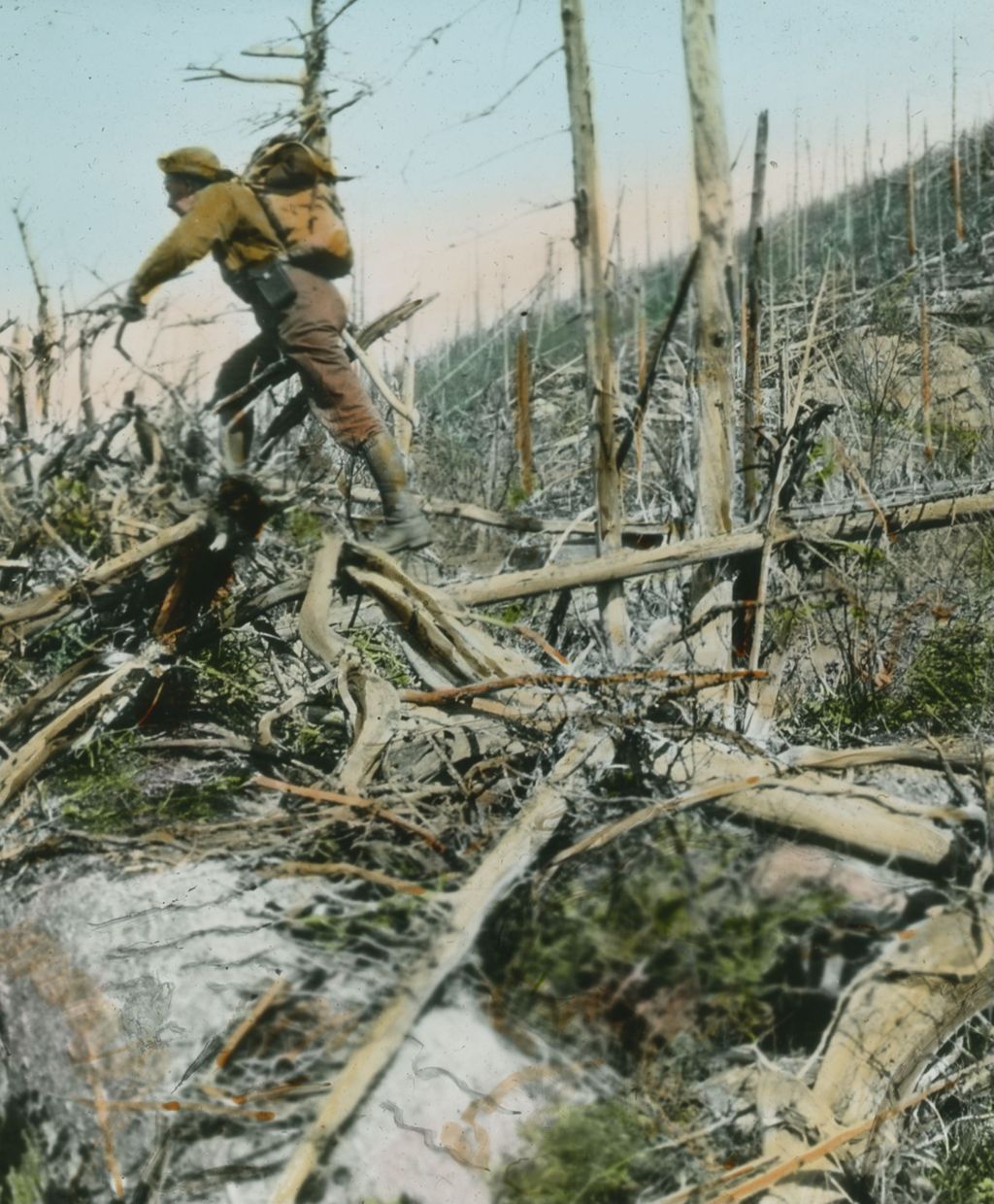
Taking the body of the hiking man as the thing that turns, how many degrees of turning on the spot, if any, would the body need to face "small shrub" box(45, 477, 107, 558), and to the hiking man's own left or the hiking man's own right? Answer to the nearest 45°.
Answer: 0° — they already face it

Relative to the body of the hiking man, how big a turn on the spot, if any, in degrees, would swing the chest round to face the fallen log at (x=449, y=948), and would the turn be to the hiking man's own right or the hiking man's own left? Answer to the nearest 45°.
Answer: approximately 90° to the hiking man's own left

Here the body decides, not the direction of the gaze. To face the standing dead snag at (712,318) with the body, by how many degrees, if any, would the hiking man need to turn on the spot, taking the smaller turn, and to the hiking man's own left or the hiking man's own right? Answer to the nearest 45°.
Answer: approximately 180°

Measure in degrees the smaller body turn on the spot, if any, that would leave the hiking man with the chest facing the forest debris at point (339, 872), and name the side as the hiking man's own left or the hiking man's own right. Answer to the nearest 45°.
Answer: approximately 90° to the hiking man's own left

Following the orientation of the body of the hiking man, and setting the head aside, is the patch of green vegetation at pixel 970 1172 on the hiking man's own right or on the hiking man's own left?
on the hiking man's own left

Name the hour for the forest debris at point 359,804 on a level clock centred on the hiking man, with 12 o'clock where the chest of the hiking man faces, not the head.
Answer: The forest debris is roughly at 9 o'clock from the hiking man.

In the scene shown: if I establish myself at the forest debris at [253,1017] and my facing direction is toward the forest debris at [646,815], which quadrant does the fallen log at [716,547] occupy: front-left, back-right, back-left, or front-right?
front-left

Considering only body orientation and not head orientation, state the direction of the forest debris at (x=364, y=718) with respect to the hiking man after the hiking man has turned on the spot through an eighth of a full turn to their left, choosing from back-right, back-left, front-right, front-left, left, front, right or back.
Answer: front-left

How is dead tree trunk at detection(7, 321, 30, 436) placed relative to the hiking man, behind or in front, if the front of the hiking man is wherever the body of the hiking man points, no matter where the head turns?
in front

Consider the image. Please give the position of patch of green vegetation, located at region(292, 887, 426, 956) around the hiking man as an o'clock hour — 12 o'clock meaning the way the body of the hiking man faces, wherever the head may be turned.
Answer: The patch of green vegetation is roughly at 9 o'clock from the hiking man.

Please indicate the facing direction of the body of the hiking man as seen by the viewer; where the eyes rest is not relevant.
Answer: to the viewer's left

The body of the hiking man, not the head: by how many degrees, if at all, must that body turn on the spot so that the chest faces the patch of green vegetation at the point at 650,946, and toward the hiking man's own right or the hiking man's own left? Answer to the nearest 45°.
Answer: approximately 90° to the hiking man's own left

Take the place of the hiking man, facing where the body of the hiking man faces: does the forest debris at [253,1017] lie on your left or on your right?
on your left

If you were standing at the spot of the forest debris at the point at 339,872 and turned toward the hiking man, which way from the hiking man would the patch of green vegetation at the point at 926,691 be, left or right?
right

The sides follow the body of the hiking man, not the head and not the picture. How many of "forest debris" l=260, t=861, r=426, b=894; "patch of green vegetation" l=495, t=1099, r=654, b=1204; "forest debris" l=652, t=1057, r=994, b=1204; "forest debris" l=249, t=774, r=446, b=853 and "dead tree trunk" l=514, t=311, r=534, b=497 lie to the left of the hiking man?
4
